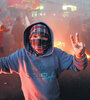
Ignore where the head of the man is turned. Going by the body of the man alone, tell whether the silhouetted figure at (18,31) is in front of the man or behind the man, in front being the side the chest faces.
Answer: behind

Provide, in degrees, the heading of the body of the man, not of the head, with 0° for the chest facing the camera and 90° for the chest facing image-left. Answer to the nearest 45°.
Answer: approximately 0°
